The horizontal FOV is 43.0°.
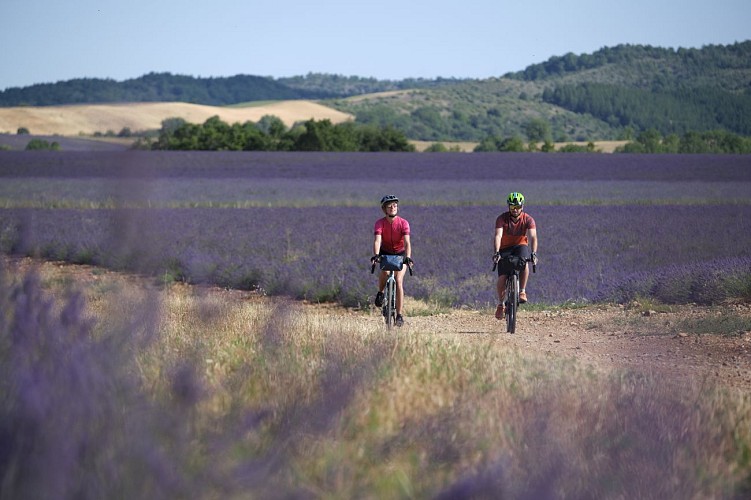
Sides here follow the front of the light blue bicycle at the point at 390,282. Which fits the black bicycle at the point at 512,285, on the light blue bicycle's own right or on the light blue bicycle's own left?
on the light blue bicycle's own left

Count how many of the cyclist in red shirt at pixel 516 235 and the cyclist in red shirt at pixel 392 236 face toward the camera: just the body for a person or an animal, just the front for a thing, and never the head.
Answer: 2

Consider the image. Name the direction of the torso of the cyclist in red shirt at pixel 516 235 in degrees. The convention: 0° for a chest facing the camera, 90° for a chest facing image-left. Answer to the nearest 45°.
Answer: approximately 0°

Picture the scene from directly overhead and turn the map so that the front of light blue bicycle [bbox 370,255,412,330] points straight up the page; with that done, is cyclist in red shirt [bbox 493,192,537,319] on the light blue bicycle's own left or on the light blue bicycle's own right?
on the light blue bicycle's own left

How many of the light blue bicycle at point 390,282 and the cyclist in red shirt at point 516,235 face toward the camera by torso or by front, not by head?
2

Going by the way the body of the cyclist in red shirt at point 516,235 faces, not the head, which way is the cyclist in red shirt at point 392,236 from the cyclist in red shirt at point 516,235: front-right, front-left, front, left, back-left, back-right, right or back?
front-right

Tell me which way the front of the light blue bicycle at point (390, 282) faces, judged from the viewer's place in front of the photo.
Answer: facing the viewer

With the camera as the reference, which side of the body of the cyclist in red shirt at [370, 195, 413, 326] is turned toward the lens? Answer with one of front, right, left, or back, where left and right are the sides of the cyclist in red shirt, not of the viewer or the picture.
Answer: front
